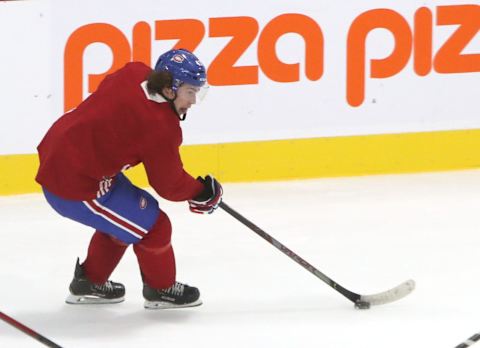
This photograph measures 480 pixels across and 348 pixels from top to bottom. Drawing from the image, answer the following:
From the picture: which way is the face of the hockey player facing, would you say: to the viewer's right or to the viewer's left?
to the viewer's right

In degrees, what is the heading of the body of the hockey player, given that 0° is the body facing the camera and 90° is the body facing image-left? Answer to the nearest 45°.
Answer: approximately 270°
